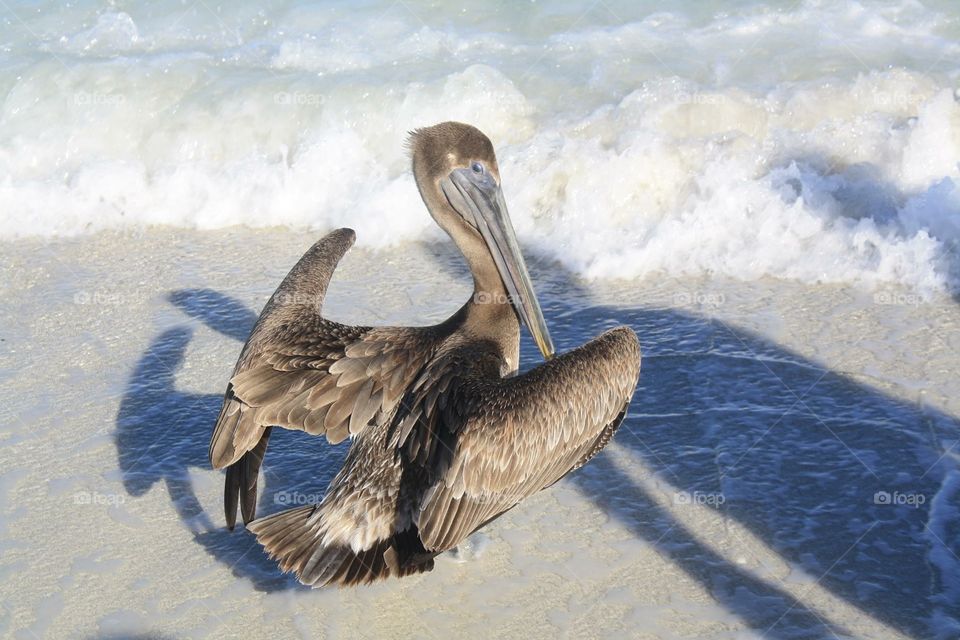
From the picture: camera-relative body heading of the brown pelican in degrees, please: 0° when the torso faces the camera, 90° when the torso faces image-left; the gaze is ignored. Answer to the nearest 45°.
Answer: approximately 225°
